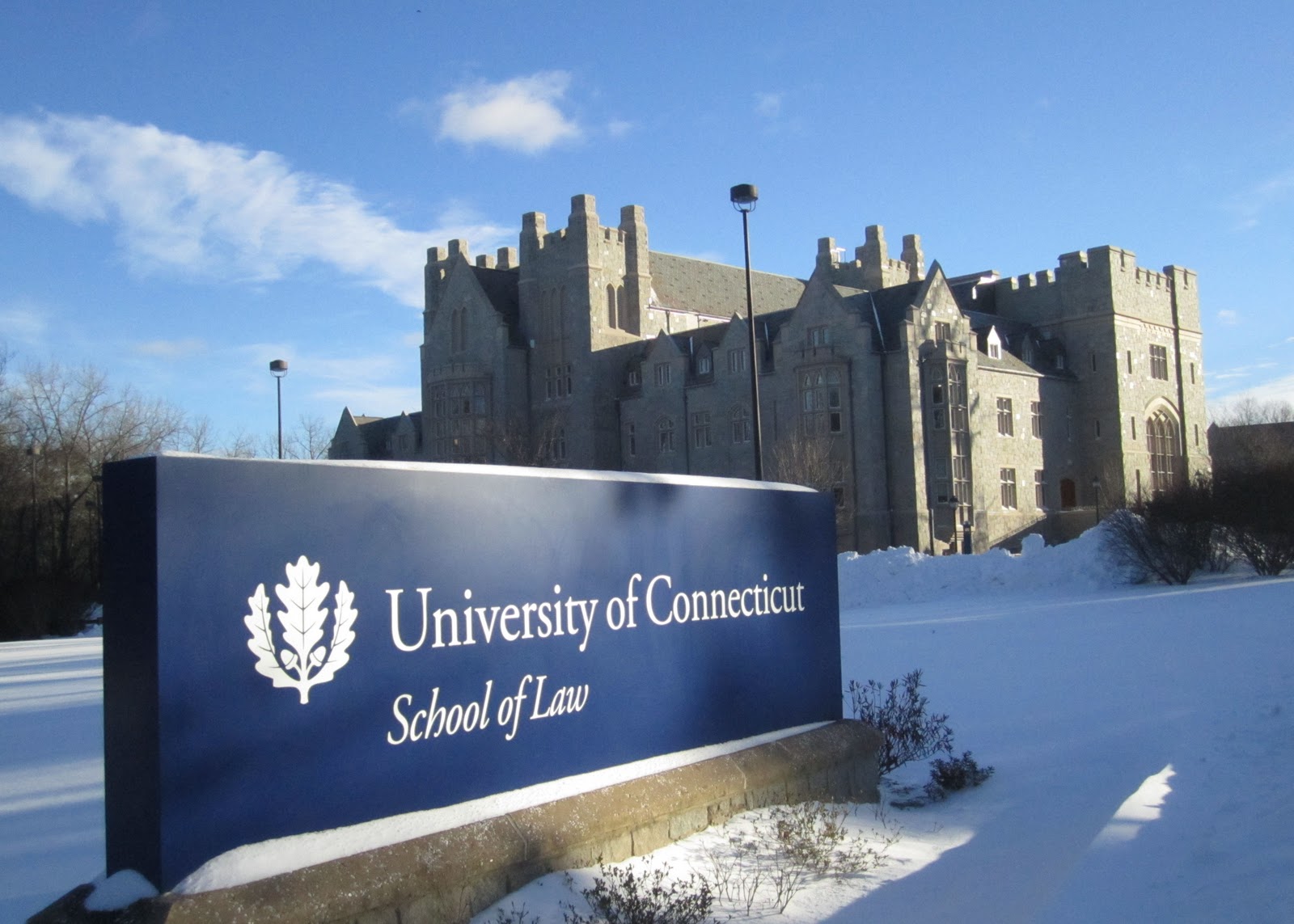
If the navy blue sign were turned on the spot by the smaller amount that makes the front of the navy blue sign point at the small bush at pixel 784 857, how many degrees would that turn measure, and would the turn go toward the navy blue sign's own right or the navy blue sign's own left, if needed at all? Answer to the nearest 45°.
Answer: approximately 90° to the navy blue sign's own left

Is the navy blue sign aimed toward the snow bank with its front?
no

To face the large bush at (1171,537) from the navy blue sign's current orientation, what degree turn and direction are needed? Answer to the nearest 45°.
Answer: approximately 90° to its left

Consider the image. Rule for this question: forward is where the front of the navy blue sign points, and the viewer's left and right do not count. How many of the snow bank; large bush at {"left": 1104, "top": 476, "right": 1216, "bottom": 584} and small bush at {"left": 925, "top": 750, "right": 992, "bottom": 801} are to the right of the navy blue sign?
0

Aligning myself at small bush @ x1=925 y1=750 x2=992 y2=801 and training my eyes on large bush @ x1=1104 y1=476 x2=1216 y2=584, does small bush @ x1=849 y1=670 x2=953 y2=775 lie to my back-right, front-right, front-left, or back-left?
front-left

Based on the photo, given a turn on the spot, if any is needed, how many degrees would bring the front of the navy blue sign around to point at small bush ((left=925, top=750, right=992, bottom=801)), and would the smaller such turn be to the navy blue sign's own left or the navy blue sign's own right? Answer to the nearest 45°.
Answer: approximately 90° to the navy blue sign's own left

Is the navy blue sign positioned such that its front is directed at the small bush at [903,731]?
no

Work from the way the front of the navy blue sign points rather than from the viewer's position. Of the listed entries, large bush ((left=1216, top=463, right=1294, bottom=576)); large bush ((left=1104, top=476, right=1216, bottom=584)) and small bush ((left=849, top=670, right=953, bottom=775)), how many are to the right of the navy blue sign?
0

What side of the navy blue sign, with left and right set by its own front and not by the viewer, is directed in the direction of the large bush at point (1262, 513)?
left
